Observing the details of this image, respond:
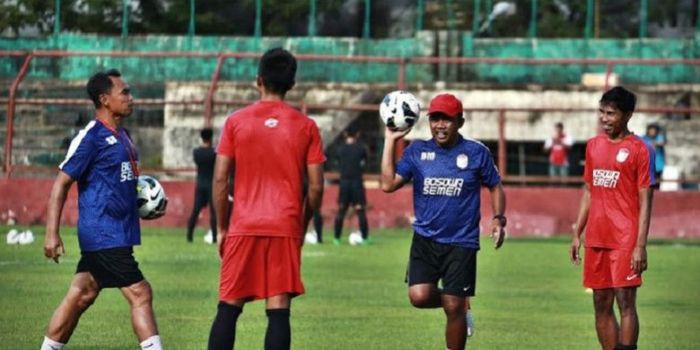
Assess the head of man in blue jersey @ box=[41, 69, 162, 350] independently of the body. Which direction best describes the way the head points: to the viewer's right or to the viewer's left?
to the viewer's right

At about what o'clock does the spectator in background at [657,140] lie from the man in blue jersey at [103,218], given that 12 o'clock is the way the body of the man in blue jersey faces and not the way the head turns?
The spectator in background is roughly at 10 o'clock from the man in blue jersey.

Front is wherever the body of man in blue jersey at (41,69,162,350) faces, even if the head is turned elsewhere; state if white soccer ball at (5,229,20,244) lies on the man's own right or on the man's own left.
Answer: on the man's own left

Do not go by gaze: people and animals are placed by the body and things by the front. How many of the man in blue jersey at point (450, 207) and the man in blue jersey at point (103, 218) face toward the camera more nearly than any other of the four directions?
1

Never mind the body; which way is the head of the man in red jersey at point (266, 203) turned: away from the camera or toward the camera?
away from the camera

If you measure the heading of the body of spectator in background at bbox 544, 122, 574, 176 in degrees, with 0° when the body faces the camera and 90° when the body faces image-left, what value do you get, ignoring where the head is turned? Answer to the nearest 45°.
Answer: approximately 0°

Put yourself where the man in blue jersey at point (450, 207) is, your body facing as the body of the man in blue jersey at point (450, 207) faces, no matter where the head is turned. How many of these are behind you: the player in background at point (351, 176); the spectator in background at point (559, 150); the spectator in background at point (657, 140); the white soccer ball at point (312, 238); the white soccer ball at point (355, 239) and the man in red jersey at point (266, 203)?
5

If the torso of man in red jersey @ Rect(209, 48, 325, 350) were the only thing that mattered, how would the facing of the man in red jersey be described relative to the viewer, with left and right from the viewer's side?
facing away from the viewer

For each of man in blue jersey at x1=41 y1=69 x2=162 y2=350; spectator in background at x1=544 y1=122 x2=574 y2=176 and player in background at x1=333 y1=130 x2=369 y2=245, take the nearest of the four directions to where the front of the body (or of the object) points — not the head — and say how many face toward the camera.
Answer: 2

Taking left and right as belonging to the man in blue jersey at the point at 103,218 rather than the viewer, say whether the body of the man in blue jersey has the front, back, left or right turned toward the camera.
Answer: right

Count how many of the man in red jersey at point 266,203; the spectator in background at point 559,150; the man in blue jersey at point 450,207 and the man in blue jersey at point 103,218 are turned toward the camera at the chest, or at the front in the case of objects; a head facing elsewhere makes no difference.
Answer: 2

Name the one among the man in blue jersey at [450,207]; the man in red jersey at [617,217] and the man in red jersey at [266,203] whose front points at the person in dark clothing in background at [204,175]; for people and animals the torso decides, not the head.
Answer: the man in red jersey at [266,203]
